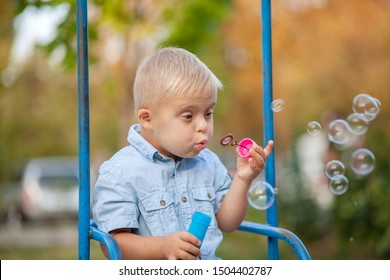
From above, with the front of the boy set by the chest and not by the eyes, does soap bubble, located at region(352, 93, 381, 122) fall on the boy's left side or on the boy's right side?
on the boy's left side
